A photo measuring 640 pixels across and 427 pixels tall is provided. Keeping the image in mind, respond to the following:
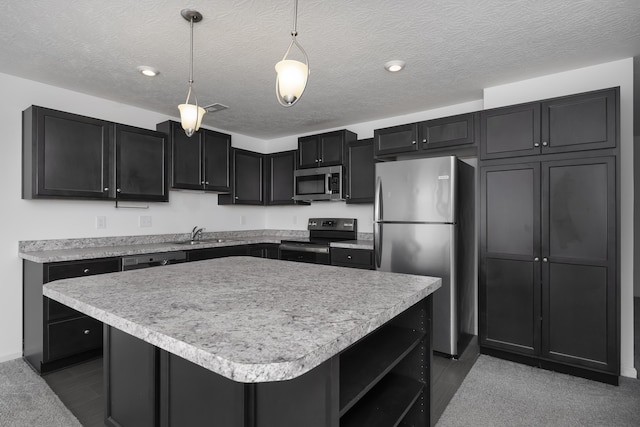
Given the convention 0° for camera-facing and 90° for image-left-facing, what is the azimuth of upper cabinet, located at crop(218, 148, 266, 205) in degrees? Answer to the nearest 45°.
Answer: approximately 315°

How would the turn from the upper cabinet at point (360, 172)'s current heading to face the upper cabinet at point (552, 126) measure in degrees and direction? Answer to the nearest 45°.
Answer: approximately 90° to its left

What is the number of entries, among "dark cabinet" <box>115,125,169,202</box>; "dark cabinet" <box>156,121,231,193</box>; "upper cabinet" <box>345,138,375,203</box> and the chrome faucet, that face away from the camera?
0

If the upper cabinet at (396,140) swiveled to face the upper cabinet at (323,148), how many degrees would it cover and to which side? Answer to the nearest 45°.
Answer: approximately 90° to its right

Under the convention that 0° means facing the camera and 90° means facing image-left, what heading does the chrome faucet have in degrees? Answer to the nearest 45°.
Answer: approximately 315°

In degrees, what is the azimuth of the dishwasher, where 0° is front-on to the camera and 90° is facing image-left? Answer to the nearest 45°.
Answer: approximately 315°

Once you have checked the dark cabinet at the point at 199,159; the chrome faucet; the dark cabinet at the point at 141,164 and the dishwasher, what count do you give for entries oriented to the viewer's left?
0

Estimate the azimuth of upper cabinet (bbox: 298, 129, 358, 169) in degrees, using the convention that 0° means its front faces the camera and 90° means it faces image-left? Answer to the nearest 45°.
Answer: approximately 45°

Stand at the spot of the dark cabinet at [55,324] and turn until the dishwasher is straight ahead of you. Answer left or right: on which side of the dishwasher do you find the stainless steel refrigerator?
right

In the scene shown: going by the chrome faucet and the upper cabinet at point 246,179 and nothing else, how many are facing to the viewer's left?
0

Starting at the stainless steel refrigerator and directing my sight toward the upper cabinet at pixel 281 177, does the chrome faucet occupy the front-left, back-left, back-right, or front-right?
front-left

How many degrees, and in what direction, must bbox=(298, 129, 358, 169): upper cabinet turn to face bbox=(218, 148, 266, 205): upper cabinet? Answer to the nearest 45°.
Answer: approximately 45° to its right

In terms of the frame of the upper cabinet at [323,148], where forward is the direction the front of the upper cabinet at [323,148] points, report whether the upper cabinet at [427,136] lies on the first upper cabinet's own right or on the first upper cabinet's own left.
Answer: on the first upper cabinet's own left
